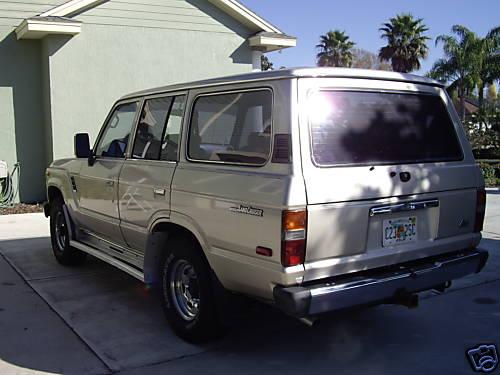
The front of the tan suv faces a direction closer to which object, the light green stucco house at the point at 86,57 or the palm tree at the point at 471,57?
the light green stucco house

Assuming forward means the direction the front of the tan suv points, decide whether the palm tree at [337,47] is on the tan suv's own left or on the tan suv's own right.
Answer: on the tan suv's own right

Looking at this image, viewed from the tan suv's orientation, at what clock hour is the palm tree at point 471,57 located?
The palm tree is roughly at 2 o'clock from the tan suv.

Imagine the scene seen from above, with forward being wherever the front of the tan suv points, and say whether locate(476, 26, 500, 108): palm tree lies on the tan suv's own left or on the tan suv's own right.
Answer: on the tan suv's own right

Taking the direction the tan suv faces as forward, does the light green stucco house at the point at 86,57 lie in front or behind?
in front

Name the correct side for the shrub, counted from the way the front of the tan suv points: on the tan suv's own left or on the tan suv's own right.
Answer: on the tan suv's own right

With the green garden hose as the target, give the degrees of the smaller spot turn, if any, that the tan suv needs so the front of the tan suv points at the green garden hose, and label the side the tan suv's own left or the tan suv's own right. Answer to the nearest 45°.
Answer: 0° — it already faces it

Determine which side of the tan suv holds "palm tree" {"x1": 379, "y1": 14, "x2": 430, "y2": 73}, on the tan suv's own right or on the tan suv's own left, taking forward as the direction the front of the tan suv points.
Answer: on the tan suv's own right

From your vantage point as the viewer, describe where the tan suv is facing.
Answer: facing away from the viewer and to the left of the viewer
